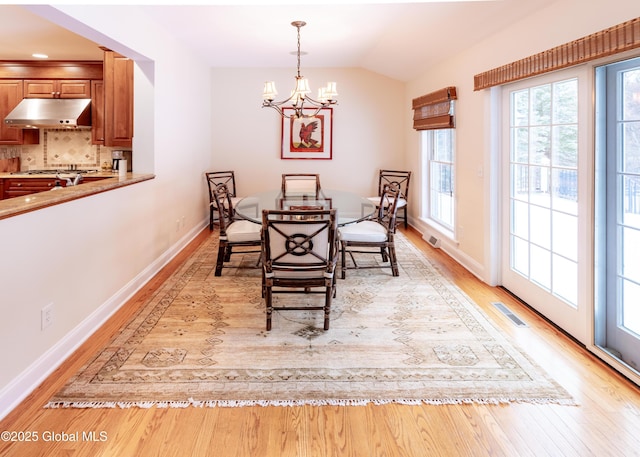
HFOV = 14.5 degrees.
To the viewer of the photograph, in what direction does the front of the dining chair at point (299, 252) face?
facing away from the viewer

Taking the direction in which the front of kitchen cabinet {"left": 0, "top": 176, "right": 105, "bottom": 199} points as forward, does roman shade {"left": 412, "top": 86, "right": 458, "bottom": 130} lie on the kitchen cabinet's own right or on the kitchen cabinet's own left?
on the kitchen cabinet's own left

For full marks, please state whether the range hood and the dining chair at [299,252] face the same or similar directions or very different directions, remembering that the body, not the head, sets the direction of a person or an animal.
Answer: very different directions

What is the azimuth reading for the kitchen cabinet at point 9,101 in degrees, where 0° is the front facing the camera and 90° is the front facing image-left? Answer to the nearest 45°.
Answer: approximately 0°
